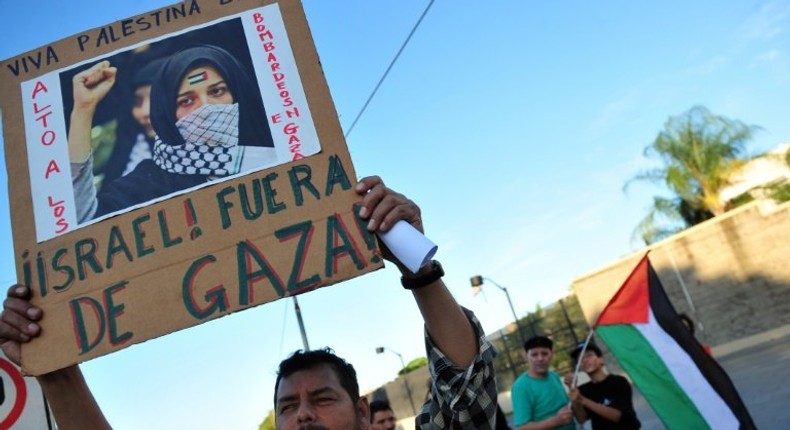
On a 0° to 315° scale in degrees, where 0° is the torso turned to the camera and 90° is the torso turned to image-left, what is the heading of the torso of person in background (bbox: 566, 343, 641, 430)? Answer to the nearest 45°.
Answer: approximately 45°
